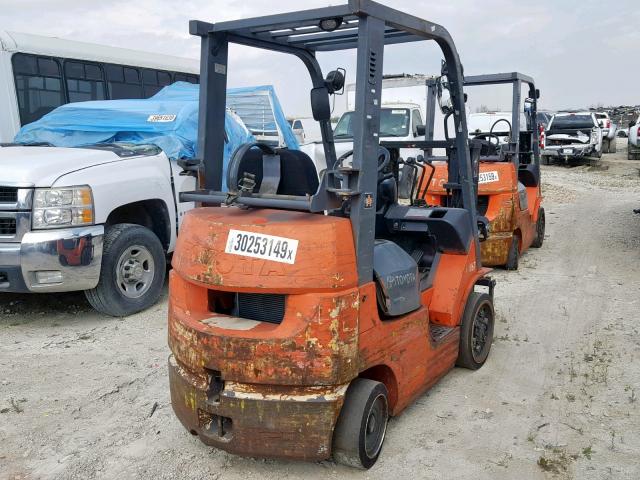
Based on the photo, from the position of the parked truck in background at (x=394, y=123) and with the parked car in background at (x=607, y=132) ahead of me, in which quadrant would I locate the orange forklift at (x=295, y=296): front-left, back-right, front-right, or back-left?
back-right

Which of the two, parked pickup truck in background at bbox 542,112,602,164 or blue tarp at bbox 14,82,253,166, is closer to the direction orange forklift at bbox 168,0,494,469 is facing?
the parked pickup truck in background

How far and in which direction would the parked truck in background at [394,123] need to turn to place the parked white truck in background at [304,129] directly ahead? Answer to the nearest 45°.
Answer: approximately 135° to its right

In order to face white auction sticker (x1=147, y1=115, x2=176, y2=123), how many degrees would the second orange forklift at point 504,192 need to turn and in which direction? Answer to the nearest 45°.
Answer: approximately 180°

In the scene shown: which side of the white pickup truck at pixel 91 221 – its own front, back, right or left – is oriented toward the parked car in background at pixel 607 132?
back

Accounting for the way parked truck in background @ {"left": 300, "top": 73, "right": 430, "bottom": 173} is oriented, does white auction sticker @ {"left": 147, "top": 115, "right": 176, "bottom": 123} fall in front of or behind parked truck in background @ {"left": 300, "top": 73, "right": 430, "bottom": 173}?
in front

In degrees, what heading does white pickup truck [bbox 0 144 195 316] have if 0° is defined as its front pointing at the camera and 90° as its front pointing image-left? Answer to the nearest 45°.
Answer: approximately 45°
